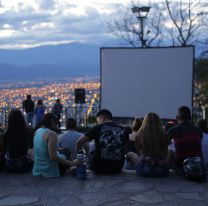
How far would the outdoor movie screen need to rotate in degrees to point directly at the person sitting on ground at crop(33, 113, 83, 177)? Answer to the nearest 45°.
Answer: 0° — it already faces them

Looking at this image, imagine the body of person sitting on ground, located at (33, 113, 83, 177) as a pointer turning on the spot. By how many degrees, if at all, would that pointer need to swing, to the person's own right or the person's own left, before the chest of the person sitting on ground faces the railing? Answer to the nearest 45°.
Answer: approximately 45° to the person's own left

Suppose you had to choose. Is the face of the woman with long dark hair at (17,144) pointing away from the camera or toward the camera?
away from the camera

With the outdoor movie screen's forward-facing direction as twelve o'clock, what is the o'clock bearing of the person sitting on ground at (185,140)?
The person sitting on ground is roughly at 12 o'clock from the outdoor movie screen.

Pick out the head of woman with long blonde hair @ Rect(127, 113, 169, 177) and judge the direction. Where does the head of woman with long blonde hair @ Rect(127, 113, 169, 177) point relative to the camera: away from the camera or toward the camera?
away from the camera

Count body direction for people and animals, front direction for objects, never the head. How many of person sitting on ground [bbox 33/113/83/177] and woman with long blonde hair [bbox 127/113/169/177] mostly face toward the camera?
0

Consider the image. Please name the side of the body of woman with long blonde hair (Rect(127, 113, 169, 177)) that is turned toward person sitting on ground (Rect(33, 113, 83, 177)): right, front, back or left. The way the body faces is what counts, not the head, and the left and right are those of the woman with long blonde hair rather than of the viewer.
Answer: left

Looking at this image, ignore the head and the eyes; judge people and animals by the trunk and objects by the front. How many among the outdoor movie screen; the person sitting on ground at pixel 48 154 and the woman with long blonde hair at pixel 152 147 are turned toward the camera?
1

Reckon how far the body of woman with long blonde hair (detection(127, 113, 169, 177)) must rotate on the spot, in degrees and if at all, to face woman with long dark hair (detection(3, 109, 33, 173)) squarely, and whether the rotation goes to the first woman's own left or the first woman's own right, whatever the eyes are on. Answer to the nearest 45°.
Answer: approximately 90° to the first woman's own left

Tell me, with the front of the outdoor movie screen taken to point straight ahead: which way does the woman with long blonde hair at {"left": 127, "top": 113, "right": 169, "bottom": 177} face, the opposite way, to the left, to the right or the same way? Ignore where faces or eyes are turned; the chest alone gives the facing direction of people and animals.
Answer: the opposite way

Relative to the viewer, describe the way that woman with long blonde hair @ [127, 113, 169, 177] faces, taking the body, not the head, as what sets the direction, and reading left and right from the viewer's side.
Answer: facing away from the viewer

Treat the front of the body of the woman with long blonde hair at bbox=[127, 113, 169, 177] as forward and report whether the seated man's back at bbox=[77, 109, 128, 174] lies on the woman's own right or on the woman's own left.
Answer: on the woman's own left

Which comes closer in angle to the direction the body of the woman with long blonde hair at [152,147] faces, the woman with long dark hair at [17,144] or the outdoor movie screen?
the outdoor movie screen

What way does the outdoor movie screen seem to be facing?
toward the camera

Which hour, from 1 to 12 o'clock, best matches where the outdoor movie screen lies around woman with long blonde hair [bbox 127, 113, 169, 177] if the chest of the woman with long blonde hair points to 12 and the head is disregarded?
The outdoor movie screen is roughly at 12 o'clock from the woman with long blonde hair.

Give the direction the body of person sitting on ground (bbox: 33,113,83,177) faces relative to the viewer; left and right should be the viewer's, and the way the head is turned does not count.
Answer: facing away from the viewer and to the right of the viewer

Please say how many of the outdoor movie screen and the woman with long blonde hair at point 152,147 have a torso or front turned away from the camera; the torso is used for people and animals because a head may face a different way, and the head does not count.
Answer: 1

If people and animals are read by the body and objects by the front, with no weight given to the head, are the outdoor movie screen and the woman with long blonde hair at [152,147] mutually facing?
yes
